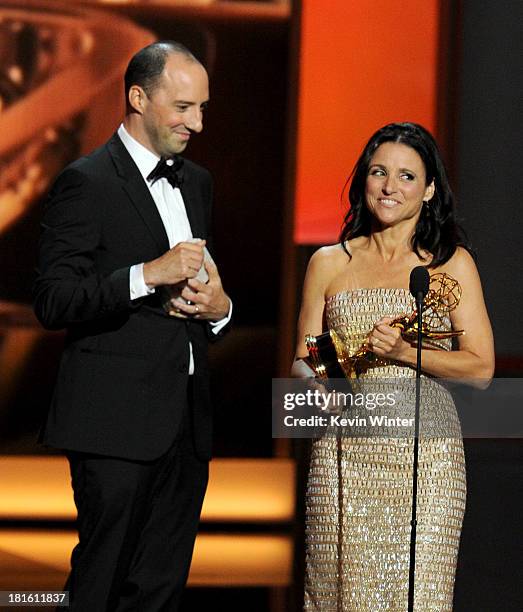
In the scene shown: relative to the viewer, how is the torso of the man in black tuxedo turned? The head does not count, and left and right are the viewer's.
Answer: facing the viewer and to the right of the viewer

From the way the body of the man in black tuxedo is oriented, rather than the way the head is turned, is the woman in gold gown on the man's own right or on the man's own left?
on the man's own left

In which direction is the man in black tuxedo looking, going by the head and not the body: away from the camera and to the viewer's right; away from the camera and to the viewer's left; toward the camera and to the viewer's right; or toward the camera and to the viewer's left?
toward the camera and to the viewer's right
